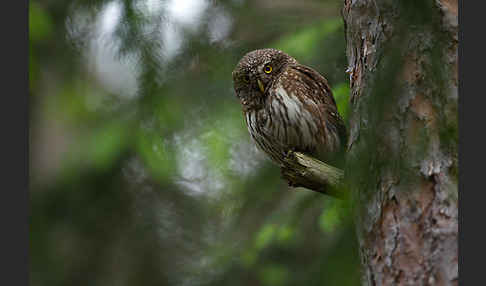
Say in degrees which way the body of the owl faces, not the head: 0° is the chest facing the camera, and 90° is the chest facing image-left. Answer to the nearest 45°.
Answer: approximately 45°
